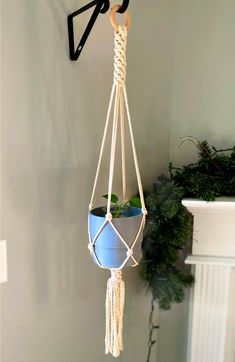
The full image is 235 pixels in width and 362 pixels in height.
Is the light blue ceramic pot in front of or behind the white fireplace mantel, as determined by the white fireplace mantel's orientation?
in front

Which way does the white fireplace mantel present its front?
toward the camera

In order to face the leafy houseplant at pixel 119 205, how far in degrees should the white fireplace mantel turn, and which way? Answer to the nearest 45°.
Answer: approximately 45° to its right
